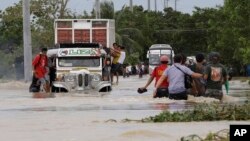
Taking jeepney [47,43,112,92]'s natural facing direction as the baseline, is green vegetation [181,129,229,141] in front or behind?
in front

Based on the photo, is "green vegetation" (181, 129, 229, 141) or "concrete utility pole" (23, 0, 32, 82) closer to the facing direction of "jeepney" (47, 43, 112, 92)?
the green vegetation

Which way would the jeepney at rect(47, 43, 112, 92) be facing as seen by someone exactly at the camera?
facing the viewer

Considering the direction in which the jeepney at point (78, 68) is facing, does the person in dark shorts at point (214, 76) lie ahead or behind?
ahead

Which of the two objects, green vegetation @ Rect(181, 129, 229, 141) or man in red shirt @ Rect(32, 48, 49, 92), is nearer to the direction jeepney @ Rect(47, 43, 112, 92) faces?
the green vegetation
